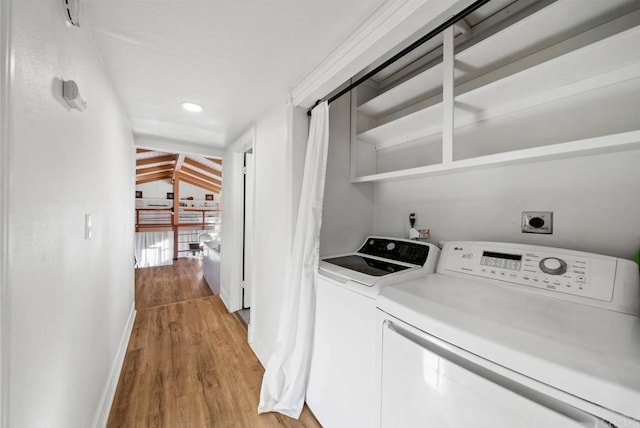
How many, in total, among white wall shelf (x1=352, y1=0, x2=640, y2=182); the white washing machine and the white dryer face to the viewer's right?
0

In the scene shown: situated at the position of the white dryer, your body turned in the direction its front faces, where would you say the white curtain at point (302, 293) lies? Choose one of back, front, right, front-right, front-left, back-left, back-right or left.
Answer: front-right

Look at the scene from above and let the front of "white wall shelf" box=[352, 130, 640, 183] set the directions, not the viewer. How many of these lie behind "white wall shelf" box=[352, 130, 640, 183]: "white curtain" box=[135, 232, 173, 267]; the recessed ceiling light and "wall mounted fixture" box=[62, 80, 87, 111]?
0

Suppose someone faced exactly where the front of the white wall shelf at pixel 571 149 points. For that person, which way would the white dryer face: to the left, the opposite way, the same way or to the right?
the same way

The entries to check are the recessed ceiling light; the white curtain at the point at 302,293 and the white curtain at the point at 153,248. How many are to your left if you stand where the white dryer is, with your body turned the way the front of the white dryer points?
0

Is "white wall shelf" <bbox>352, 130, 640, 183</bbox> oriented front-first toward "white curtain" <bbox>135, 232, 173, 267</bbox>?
no

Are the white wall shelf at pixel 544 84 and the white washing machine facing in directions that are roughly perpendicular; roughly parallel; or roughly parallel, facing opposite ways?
roughly parallel

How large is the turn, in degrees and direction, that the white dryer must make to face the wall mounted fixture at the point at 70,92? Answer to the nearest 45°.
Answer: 0° — it already faces it

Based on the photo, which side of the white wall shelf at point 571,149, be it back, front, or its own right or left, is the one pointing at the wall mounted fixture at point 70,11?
front

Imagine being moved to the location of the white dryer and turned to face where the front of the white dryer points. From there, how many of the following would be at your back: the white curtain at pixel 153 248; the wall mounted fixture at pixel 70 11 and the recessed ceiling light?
0

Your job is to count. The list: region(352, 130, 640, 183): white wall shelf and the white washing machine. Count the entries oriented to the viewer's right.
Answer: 0

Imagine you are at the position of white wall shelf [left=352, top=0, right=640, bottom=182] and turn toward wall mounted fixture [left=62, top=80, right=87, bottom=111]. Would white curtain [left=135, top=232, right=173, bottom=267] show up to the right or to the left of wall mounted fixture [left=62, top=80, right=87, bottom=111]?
right

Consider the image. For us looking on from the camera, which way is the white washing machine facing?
facing the viewer and to the left of the viewer

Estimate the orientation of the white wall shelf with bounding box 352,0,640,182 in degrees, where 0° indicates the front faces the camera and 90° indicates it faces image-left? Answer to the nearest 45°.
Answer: approximately 45°

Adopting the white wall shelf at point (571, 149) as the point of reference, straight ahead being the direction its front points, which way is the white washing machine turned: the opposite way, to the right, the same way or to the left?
the same way

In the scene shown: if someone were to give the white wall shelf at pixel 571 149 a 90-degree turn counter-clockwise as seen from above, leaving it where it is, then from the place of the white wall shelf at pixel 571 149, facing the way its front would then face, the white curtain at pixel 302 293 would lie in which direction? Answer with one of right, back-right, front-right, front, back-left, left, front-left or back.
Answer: back-right

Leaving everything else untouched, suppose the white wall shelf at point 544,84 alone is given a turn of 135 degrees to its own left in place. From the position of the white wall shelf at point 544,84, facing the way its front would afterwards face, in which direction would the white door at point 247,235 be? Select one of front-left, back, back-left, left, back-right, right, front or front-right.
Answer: back

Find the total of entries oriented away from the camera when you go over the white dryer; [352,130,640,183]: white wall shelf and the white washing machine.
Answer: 0
